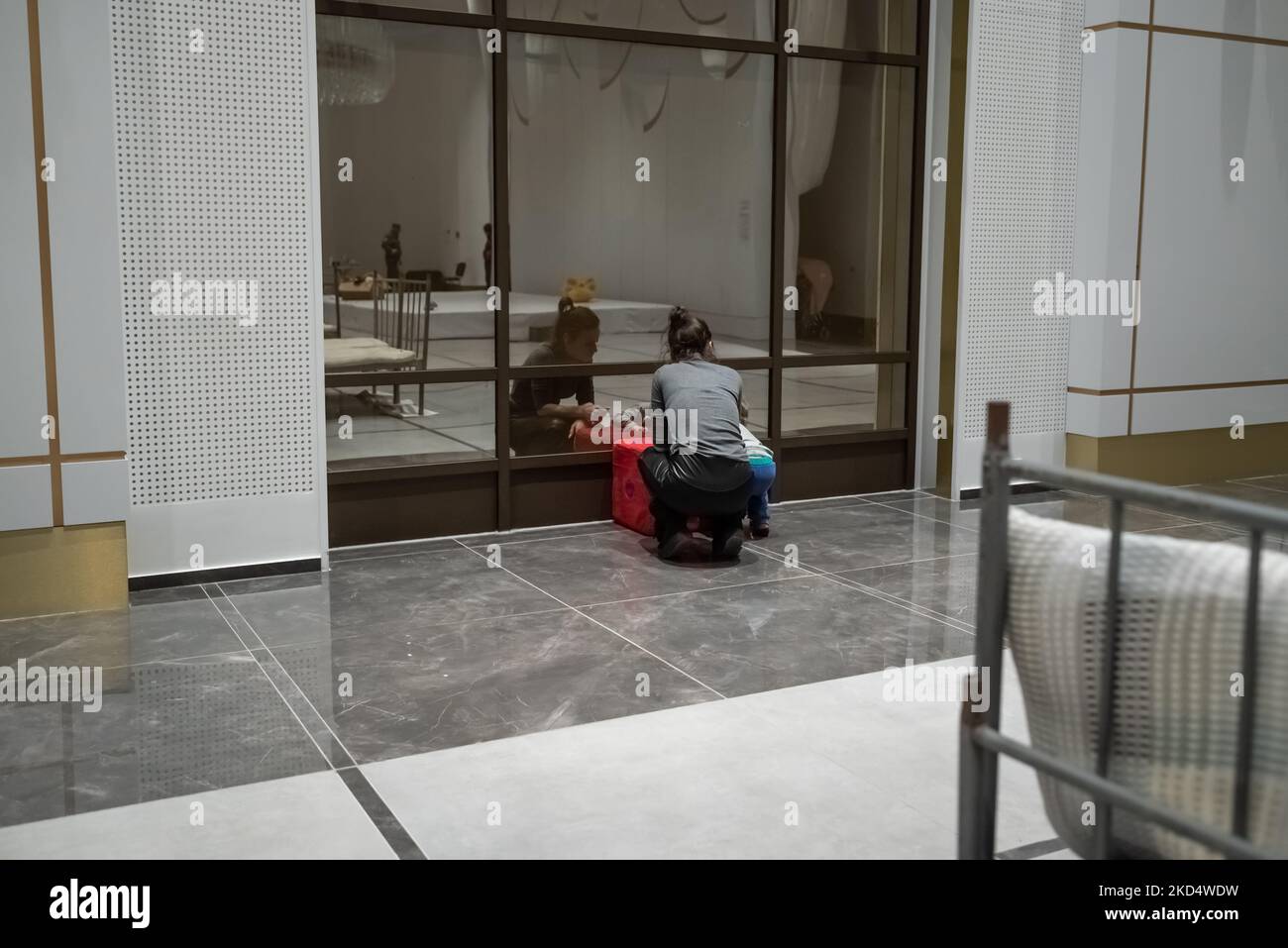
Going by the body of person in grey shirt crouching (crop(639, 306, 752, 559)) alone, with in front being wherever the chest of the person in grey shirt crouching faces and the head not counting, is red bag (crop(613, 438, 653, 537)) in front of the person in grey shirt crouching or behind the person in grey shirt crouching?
in front

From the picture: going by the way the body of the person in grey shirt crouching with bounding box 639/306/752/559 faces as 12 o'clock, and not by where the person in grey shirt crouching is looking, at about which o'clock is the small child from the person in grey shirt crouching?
The small child is roughly at 1 o'clock from the person in grey shirt crouching.

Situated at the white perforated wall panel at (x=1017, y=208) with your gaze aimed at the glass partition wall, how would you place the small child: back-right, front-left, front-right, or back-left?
front-left

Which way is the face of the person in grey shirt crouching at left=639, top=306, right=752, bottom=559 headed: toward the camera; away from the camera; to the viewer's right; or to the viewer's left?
away from the camera

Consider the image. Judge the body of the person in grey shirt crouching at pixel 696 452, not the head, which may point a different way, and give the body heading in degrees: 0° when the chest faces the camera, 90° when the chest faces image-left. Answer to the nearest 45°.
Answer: approximately 180°

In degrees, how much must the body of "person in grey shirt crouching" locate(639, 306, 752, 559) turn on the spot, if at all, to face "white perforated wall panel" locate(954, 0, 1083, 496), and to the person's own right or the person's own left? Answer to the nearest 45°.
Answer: approximately 45° to the person's own right

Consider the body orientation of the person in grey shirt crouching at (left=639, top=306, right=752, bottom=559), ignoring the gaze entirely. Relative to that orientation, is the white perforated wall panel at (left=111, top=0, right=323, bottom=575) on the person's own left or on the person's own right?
on the person's own left
